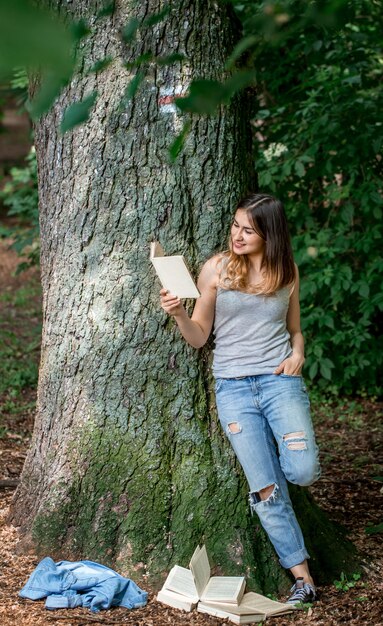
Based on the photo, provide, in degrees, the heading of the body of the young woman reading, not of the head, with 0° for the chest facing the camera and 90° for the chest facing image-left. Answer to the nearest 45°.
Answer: approximately 0°
